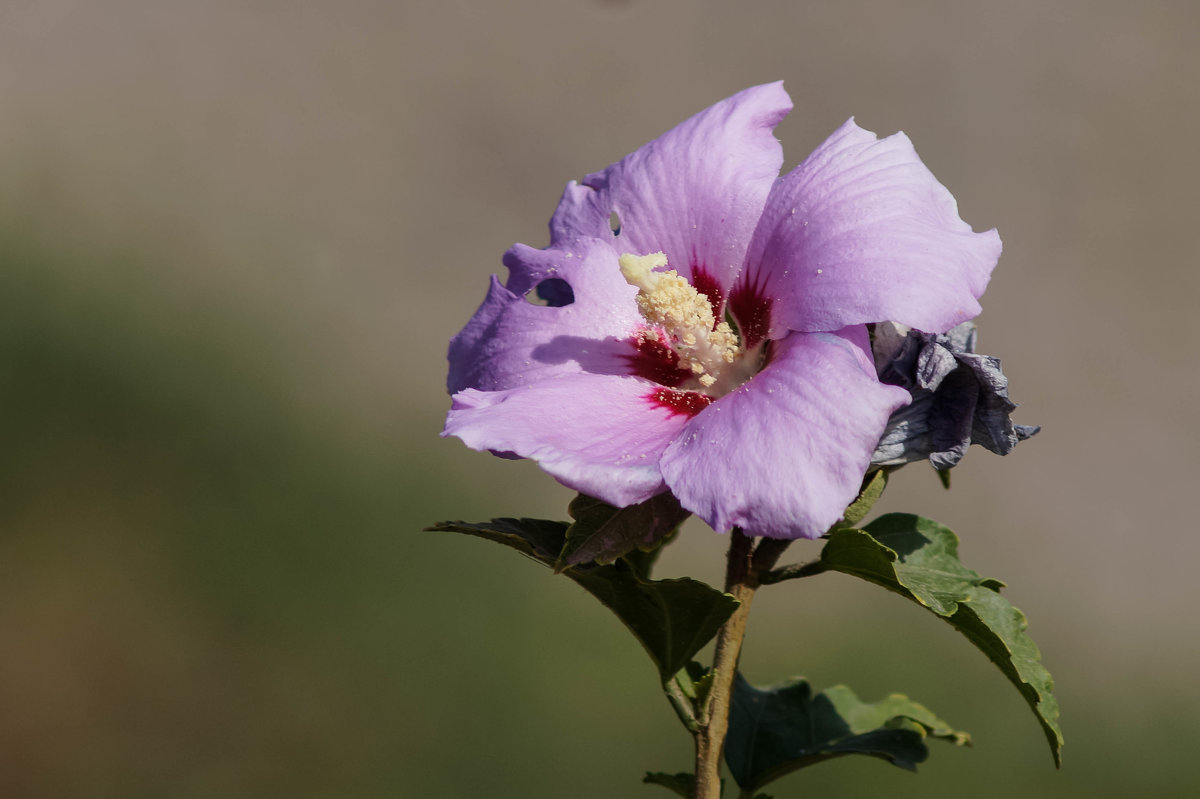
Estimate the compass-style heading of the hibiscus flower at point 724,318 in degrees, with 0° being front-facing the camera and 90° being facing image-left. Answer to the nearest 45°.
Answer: approximately 45°
